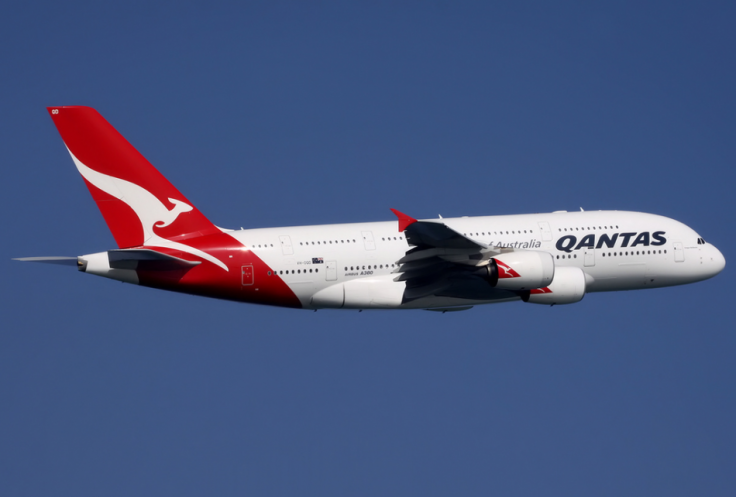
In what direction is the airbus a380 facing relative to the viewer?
to the viewer's right
